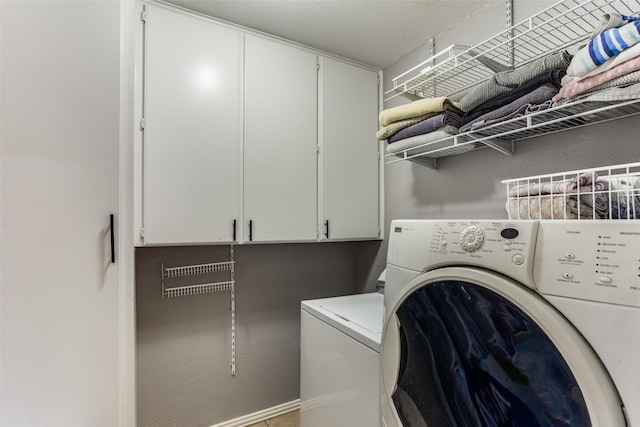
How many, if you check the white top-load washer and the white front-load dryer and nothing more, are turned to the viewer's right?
0

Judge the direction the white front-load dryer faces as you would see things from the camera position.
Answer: facing the viewer and to the left of the viewer

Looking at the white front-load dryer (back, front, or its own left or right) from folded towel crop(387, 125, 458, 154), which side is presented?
right

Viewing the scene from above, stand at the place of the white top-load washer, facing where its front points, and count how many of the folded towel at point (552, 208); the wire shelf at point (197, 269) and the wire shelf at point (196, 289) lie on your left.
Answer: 1
